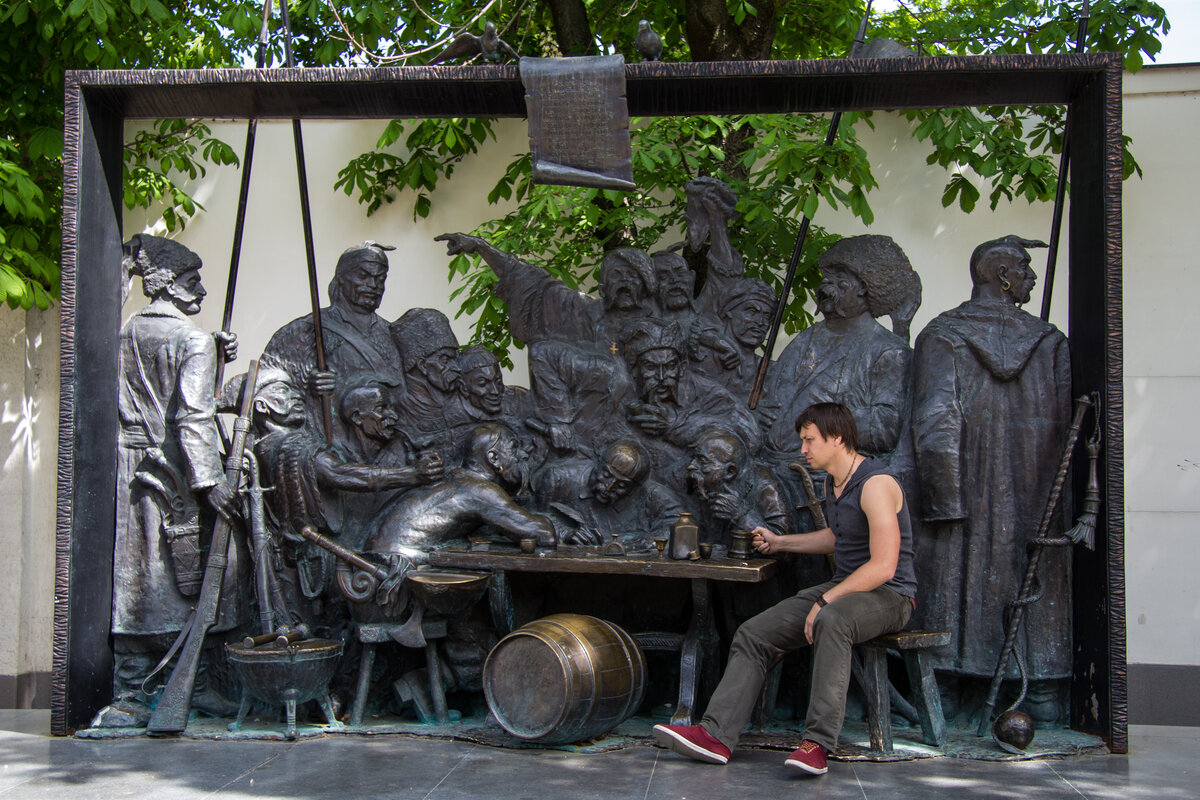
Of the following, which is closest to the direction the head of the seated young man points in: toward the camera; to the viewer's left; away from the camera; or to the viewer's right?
to the viewer's left

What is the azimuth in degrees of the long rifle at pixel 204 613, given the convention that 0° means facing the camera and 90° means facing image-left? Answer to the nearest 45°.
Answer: approximately 270°
